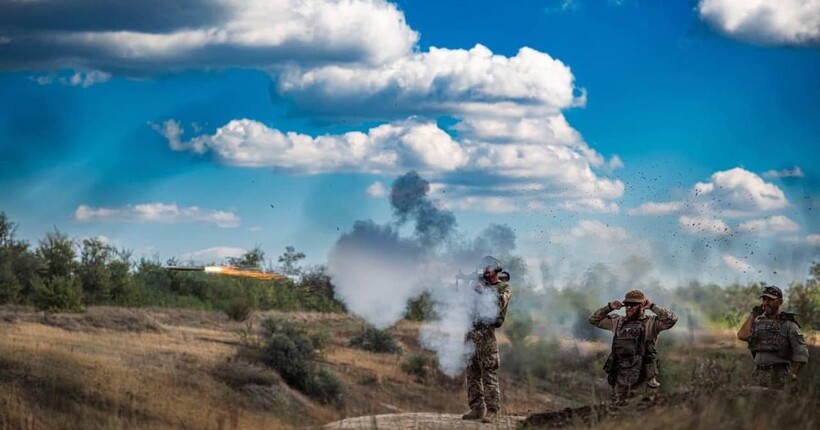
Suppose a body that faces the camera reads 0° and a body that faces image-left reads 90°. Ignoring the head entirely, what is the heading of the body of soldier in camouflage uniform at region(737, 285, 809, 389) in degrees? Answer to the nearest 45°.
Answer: approximately 45°

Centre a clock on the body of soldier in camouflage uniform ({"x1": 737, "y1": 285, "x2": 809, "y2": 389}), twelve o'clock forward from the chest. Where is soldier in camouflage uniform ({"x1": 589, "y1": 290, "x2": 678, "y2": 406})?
soldier in camouflage uniform ({"x1": 589, "y1": 290, "x2": 678, "y2": 406}) is roughly at 1 o'clock from soldier in camouflage uniform ({"x1": 737, "y1": 285, "x2": 809, "y2": 389}).

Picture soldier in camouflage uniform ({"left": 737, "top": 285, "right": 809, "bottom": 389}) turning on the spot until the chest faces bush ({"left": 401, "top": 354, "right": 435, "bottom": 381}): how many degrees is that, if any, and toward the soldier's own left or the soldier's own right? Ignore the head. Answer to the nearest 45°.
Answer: approximately 90° to the soldier's own right

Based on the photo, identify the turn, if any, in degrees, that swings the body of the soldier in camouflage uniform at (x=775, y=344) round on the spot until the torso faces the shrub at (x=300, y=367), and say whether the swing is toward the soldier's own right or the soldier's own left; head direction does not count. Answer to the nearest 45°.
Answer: approximately 90° to the soldier's own right

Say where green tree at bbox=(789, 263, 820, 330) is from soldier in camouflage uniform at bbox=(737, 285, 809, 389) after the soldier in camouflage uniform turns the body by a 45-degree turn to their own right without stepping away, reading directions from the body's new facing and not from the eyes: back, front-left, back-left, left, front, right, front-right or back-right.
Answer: right

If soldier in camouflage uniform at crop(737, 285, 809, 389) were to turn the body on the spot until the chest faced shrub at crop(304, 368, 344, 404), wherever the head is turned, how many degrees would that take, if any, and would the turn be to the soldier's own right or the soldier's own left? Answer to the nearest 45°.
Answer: approximately 90° to the soldier's own right

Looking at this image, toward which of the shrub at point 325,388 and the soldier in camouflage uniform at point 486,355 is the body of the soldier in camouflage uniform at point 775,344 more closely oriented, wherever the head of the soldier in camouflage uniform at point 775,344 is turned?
the soldier in camouflage uniform
